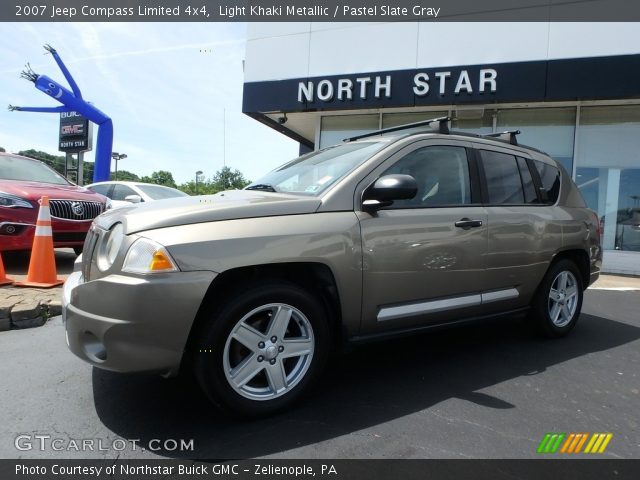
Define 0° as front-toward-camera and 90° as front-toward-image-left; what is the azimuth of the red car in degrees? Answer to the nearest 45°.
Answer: approximately 315°

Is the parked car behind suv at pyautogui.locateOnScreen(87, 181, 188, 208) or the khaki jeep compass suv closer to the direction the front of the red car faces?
the khaki jeep compass suv

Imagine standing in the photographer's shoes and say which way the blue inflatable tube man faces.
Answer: facing the viewer

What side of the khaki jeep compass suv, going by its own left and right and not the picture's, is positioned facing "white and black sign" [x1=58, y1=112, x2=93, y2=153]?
right

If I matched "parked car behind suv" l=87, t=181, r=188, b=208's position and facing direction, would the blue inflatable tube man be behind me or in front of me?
behind

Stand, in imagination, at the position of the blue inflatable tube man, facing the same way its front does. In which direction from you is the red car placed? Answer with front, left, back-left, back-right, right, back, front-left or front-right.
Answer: front

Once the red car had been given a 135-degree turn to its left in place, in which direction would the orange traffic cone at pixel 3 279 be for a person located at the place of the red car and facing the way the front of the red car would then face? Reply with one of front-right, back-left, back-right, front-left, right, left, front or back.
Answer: back

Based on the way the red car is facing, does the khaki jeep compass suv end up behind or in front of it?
in front

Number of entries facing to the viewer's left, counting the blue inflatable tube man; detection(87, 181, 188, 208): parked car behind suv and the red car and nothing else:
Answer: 0

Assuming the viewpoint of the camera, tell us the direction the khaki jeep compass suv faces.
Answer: facing the viewer and to the left of the viewer

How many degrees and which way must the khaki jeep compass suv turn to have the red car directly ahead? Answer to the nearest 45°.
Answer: approximately 90° to its right

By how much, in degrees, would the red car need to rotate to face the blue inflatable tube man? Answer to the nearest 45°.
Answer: approximately 135° to its left
